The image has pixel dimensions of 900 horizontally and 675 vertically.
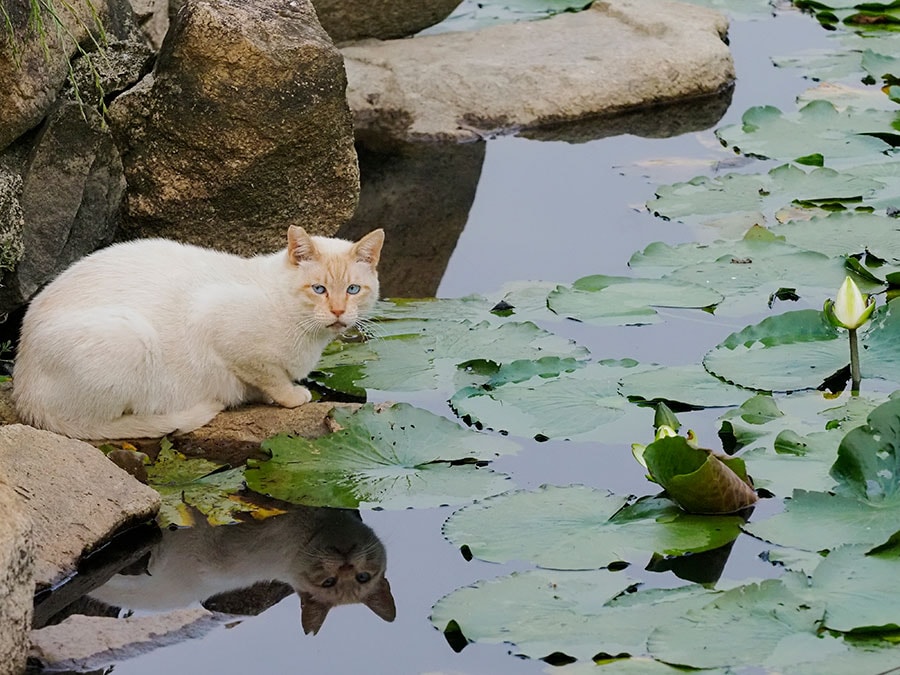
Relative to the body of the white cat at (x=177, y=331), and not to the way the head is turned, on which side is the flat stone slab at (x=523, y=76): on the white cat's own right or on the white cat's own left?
on the white cat's own left

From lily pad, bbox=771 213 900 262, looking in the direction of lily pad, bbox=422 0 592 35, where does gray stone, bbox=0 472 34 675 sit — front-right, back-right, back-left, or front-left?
back-left

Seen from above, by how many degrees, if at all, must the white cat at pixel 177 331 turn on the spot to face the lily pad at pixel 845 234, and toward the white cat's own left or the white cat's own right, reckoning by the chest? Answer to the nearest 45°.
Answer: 0° — it already faces it

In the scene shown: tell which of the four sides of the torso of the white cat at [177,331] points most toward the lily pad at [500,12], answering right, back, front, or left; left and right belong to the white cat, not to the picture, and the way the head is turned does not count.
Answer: left

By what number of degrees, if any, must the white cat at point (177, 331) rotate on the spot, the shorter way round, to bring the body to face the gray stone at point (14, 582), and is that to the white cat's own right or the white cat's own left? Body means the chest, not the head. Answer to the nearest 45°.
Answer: approximately 90° to the white cat's own right

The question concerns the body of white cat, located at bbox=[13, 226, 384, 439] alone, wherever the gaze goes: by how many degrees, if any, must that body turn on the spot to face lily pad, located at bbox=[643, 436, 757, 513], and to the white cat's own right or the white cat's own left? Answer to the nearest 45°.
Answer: approximately 45° to the white cat's own right

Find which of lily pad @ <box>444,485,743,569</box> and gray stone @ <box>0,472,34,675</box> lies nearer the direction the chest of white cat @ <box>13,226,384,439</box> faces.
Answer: the lily pad

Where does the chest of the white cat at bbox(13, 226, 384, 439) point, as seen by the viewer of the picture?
to the viewer's right

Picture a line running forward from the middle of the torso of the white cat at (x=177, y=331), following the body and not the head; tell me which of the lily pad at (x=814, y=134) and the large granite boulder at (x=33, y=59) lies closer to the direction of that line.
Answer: the lily pad

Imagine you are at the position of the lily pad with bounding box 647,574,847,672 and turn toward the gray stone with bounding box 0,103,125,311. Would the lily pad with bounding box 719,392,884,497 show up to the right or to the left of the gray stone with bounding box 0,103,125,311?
right
